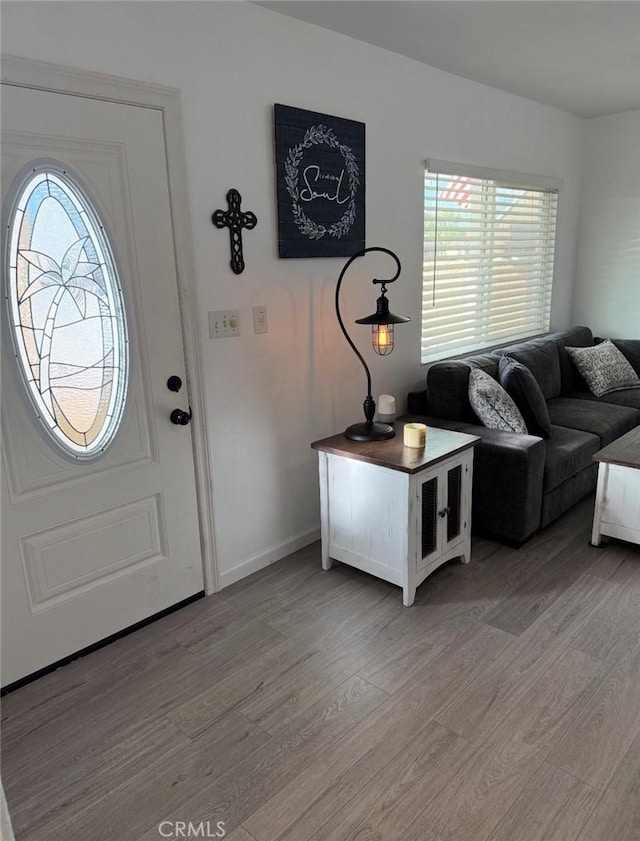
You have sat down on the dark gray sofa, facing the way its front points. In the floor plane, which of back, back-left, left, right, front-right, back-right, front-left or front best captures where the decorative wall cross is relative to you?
right

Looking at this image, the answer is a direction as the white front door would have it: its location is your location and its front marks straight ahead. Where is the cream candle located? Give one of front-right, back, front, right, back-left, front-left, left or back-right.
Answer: front-left

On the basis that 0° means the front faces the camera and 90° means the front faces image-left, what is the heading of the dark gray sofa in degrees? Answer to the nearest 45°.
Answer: approximately 315°

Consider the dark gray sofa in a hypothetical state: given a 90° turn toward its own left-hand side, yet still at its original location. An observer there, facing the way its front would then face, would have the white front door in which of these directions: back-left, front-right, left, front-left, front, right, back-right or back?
back

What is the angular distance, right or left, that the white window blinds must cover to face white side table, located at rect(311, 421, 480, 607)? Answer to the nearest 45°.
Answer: approximately 45° to its right

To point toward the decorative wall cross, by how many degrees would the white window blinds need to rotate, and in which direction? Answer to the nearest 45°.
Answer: approximately 90° to its right

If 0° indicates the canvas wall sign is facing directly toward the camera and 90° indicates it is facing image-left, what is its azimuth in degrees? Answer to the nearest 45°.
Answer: approximately 315°

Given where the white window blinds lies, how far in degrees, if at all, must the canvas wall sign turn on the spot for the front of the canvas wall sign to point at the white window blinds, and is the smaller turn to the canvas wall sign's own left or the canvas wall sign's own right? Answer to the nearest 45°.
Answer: approximately 90° to the canvas wall sign's own left

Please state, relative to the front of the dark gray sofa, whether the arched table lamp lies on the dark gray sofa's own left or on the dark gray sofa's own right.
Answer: on the dark gray sofa's own right

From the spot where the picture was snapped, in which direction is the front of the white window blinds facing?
facing the viewer and to the right of the viewer

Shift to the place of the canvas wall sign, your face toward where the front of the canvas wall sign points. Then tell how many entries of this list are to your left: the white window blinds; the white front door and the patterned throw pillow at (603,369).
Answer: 2
